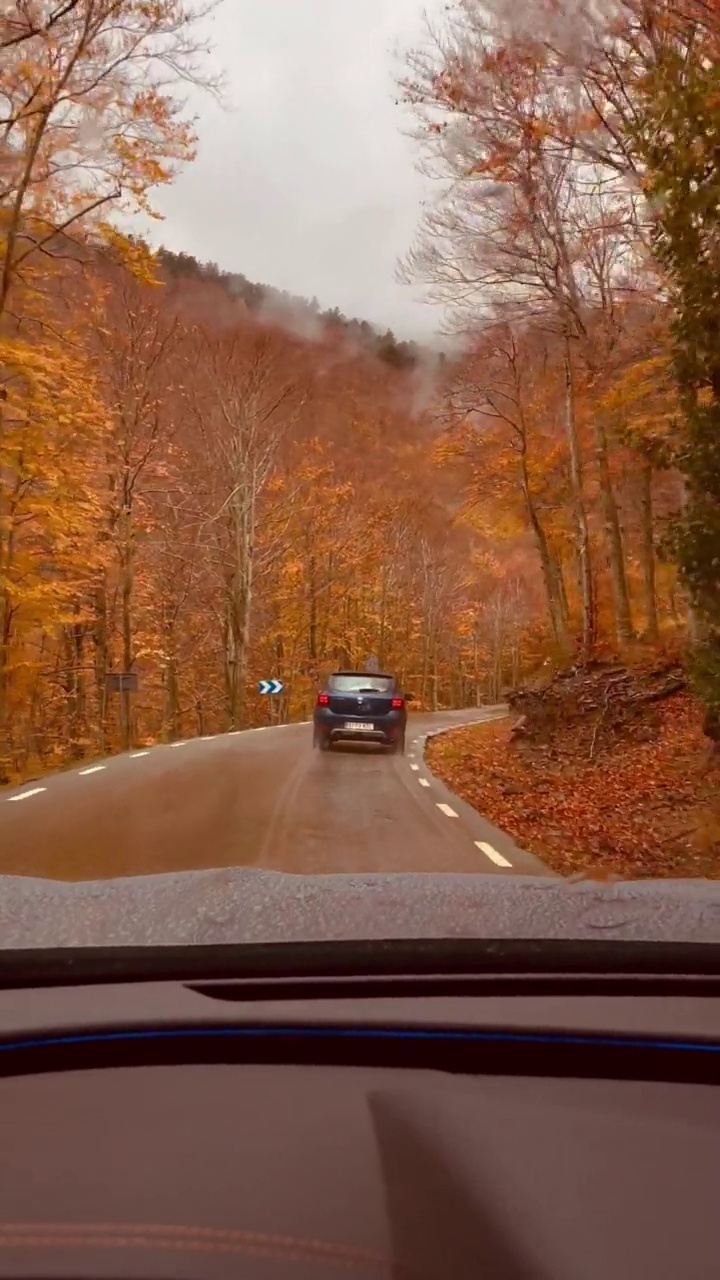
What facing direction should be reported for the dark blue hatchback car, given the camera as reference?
facing away from the viewer
